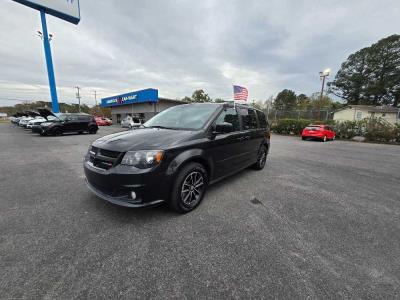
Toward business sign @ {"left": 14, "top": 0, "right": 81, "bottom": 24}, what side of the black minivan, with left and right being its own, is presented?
right

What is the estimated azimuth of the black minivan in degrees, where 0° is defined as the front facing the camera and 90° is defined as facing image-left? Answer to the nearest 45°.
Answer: approximately 45°

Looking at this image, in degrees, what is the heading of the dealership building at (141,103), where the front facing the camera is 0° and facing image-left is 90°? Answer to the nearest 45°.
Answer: approximately 45°

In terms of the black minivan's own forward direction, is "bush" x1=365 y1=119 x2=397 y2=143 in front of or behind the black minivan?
behind

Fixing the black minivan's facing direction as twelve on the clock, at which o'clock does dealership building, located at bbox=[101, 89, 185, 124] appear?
The dealership building is roughly at 4 o'clock from the black minivan.

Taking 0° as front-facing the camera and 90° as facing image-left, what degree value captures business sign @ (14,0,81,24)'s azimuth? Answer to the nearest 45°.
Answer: approximately 315°
